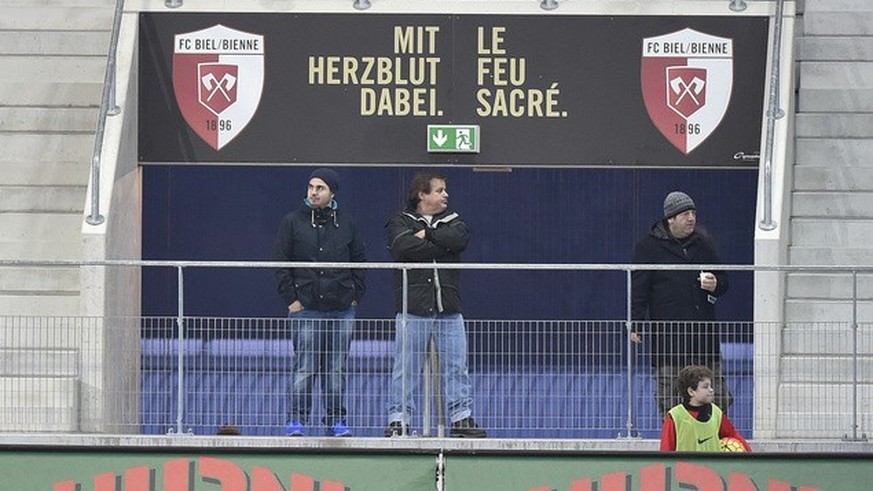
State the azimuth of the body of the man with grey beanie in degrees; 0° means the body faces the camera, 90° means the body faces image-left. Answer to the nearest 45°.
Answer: approximately 315°

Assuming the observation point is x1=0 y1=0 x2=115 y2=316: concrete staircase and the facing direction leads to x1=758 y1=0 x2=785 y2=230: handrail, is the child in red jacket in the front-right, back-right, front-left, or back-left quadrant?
front-right

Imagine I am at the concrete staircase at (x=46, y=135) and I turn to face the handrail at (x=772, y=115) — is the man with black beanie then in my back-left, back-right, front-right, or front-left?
front-right

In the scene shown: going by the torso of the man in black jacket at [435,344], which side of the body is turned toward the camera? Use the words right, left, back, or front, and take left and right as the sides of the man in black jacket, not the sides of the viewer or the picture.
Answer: front

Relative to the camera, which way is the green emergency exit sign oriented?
toward the camera

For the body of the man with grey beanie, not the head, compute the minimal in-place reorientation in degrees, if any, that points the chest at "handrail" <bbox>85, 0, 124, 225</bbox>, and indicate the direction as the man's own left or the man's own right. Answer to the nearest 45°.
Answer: approximately 135° to the man's own right

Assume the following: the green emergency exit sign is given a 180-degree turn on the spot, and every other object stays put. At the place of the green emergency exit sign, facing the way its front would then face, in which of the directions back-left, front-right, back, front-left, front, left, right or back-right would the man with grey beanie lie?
back-right

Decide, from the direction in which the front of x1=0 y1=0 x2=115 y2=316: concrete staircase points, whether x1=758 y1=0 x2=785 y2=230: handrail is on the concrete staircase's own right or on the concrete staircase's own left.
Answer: on the concrete staircase's own left

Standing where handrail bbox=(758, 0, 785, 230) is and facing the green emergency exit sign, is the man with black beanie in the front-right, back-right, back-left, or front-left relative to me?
front-left

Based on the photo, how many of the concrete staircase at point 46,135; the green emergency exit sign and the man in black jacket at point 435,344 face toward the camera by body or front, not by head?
3
